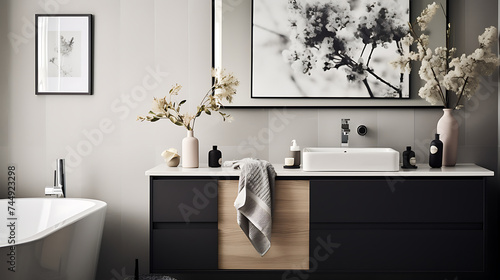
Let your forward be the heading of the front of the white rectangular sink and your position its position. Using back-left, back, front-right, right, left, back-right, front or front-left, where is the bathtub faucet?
right

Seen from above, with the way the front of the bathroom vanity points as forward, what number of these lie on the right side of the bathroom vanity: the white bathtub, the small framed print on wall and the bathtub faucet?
3

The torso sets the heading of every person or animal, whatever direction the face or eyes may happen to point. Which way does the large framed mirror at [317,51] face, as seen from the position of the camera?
facing the viewer

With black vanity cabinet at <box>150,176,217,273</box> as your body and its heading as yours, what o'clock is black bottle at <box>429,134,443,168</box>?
The black bottle is roughly at 9 o'clock from the black vanity cabinet.

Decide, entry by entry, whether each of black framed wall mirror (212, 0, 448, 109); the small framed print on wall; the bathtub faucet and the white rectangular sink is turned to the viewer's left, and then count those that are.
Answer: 1

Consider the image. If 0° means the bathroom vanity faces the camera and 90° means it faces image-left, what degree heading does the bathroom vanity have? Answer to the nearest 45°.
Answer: approximately 0°

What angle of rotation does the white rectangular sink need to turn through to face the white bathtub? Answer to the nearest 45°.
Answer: approximately 90° to its right

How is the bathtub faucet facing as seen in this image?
to the viewer's left

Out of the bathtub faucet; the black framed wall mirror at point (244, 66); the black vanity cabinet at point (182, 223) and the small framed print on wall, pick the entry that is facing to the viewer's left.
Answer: the bathtub faucet

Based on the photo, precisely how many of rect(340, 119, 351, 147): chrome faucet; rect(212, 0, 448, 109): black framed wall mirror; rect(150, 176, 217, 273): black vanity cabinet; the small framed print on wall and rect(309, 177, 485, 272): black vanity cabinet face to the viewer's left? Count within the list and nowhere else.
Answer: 0

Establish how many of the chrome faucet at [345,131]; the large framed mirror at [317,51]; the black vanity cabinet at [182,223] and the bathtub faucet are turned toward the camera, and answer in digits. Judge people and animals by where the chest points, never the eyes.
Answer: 3

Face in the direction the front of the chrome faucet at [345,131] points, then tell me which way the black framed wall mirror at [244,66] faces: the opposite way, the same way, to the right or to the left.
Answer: the same way

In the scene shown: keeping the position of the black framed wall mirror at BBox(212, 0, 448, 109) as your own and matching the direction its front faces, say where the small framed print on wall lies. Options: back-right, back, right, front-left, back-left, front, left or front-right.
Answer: right

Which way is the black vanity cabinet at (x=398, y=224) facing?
toward the camera

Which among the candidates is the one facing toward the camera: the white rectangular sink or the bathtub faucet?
the white rectangular sink

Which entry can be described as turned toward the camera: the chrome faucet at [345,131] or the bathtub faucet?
the chrome faucet

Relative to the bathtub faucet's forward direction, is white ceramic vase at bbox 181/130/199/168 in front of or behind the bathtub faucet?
behind
